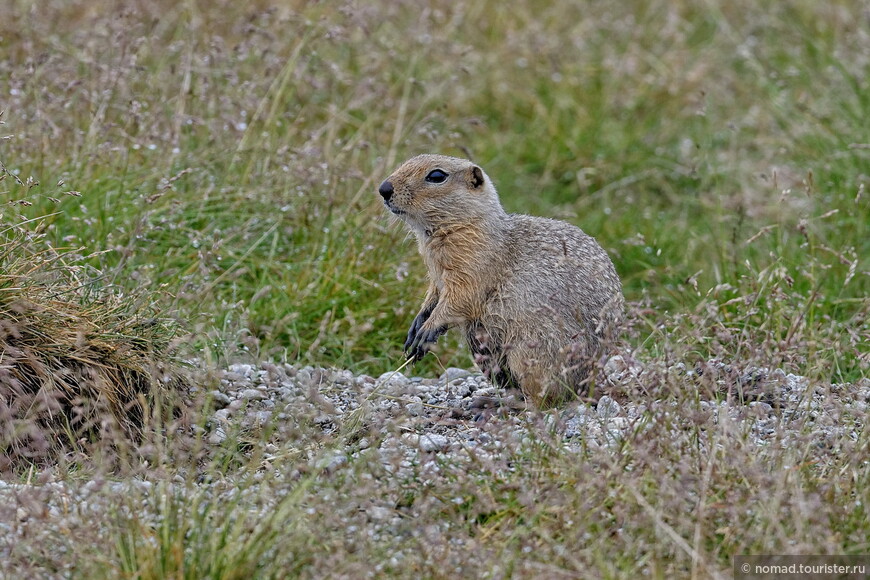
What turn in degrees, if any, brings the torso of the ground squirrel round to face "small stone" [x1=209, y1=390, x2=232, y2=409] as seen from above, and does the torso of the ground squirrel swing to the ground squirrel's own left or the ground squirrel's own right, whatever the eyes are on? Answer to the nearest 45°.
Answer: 0° — it already faces it

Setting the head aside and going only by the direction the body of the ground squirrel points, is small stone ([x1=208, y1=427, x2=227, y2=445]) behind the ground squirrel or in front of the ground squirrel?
in front

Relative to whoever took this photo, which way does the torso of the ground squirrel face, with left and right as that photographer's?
facing to the left of the viewer

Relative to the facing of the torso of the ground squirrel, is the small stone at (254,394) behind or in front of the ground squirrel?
in front

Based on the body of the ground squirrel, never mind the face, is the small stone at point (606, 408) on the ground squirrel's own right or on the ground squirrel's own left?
on the ground squirrel's own left
